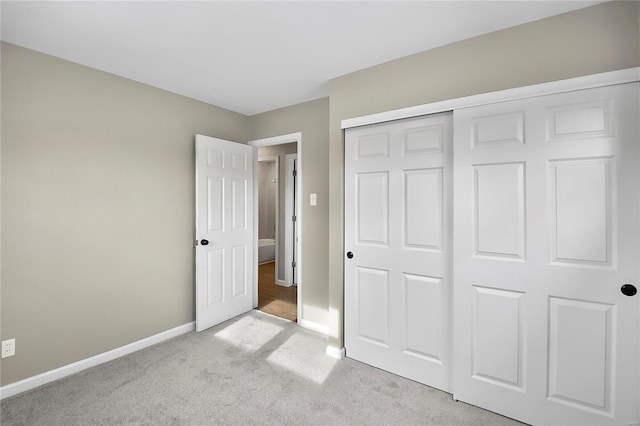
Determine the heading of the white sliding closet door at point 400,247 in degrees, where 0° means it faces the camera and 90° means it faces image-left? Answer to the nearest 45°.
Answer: approximately 45°

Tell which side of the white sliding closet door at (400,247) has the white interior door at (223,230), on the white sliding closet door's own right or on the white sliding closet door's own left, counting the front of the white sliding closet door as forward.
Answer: on the white sliding closet door's own right

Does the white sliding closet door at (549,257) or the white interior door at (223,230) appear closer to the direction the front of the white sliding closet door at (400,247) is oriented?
the white interior door

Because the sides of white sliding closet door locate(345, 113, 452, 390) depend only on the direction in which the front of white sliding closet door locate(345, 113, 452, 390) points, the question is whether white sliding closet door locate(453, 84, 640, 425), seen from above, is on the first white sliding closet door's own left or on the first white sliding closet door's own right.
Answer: on the first white sliding closet door's own left
